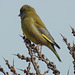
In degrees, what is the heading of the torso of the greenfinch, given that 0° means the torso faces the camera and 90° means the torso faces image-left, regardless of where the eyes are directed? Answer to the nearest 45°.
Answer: approximately 90°
